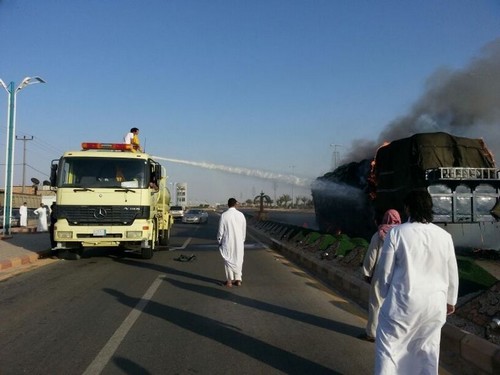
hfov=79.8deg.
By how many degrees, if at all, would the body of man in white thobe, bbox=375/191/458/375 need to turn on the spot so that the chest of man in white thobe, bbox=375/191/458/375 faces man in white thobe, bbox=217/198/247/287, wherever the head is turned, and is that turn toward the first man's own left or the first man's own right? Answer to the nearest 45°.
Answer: approximately 45° to the first man's own left

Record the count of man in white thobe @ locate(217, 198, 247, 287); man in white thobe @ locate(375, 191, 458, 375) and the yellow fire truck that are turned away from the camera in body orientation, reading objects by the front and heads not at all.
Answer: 2

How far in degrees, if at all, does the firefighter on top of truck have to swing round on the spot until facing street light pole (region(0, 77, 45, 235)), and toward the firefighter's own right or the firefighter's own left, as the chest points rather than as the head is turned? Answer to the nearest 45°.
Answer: approximately 135° to the firefighter's own left

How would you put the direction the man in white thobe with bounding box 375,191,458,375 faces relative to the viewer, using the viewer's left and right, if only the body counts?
facing away from the viewer

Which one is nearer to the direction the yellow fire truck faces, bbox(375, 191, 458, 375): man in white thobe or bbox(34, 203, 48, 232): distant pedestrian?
the man in white thobe

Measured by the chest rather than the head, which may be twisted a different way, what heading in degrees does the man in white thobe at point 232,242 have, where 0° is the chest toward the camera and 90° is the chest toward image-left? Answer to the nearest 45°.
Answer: approximately 180°

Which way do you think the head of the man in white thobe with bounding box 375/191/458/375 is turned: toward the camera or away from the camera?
away from the camera

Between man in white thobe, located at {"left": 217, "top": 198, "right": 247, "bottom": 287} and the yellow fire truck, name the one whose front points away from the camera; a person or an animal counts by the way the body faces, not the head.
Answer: the man in white thobe

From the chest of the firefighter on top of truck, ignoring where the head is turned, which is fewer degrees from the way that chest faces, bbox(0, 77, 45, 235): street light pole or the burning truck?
the burning truck

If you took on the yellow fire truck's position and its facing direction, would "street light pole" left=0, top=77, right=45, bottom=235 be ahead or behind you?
behind

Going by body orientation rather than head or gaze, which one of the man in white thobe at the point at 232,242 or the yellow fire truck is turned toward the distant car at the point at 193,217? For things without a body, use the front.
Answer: the man in white thobe

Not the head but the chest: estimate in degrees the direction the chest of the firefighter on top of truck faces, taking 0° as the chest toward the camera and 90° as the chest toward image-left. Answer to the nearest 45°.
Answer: approximately 270°
